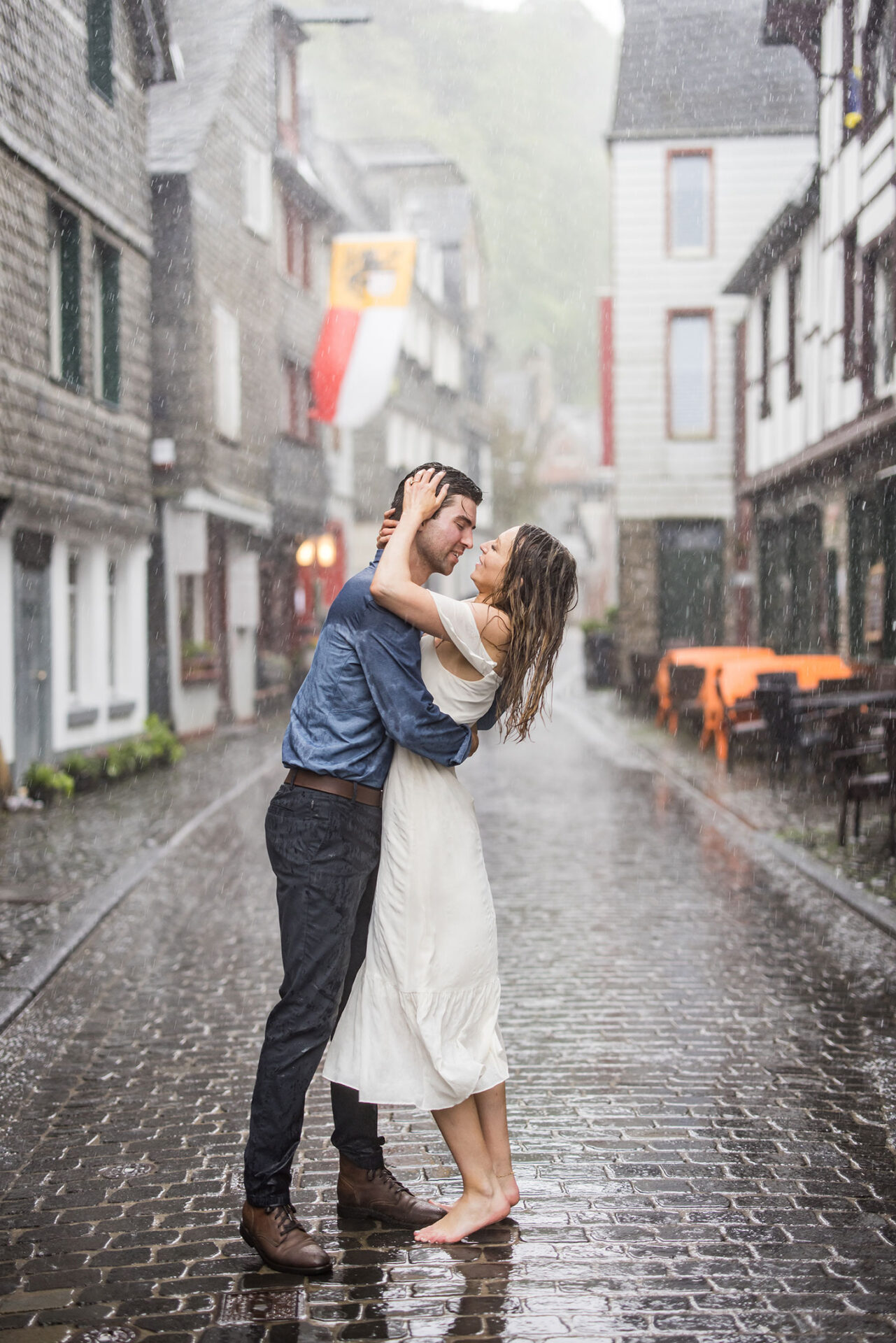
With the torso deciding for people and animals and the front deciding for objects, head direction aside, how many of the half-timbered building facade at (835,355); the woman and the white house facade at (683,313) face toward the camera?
1

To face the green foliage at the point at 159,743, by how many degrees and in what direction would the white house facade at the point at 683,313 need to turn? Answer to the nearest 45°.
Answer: approximately 45° to its right

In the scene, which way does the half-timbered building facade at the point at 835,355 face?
to the viewer's left

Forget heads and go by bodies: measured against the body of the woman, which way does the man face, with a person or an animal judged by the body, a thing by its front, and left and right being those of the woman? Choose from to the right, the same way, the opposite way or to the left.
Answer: the opposite way

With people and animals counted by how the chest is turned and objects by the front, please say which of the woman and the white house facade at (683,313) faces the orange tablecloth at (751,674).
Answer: the white house facade

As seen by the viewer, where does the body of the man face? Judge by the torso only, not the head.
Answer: to the viewer's right

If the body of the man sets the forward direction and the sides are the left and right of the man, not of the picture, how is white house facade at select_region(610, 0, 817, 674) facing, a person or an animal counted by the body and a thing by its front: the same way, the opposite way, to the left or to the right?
to the right

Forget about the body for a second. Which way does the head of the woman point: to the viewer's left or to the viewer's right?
to the viewer's left

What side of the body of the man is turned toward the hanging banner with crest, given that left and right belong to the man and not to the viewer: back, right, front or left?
left

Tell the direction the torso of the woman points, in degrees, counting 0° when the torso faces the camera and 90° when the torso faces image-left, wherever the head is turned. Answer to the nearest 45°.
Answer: approximately 90°

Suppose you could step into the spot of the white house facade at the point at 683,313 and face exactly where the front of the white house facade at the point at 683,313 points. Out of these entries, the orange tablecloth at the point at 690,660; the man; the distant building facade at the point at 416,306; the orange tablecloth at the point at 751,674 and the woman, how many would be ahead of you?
4

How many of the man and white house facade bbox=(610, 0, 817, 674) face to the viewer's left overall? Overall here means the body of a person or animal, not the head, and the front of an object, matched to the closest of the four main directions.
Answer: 0

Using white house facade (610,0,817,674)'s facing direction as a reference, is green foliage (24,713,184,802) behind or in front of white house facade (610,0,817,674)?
in front

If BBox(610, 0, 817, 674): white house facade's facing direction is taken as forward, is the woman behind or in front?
in front

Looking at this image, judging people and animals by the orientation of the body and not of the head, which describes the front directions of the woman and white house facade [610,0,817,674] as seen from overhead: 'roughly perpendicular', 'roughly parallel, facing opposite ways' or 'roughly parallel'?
roughly perpendicular

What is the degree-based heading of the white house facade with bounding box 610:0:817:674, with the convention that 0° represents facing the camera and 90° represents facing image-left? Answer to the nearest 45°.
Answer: approximately 0°

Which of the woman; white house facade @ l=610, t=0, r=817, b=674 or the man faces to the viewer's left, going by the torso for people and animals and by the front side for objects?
the woman

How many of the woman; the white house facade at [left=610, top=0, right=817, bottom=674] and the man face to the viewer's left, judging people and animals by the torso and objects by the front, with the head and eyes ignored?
1

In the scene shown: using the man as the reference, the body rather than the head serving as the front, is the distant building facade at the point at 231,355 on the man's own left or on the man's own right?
on the man's own left
